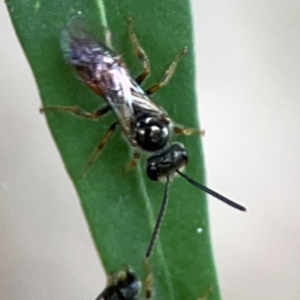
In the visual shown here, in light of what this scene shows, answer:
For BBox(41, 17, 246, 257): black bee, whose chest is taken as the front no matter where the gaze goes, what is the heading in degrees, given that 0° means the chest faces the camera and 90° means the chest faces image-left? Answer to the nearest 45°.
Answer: approximately 315°
